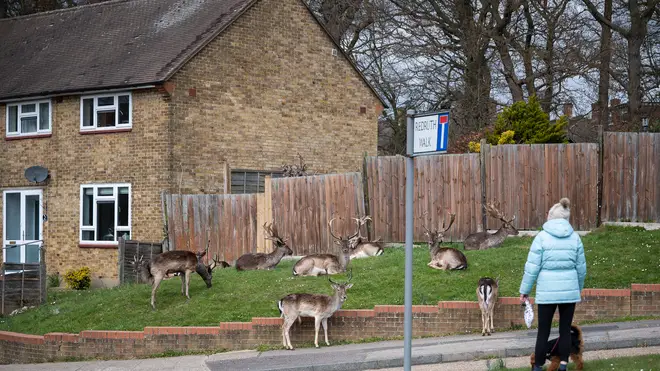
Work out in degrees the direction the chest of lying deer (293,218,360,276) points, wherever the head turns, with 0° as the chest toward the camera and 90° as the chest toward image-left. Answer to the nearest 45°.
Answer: approximately 270°

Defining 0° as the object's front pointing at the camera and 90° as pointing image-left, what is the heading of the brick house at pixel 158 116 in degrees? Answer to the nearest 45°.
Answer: approximately 45°

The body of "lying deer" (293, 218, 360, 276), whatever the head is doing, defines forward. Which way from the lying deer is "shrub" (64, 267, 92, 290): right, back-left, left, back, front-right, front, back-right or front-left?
back-left

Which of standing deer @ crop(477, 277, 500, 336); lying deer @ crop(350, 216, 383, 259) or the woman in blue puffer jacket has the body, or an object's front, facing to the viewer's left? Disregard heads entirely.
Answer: the lying deer

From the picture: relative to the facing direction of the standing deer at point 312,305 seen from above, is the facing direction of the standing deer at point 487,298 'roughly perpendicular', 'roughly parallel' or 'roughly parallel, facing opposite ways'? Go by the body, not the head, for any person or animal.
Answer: roughly perpendicular

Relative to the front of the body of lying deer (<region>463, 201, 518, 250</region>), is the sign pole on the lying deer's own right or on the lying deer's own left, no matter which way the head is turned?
on the lying deer's own right

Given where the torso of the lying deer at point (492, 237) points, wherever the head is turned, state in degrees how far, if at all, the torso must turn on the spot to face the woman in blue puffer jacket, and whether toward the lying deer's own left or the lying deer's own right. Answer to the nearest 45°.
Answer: approximately 90° to the lying deer's own right

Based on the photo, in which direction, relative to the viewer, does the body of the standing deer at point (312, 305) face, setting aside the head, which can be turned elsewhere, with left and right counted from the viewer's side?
facing to the right of the viewer

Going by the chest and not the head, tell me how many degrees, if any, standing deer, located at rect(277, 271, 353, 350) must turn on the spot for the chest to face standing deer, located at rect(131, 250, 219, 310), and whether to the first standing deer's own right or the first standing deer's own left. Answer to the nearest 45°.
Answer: approximately 135° to the first standing deer's own left

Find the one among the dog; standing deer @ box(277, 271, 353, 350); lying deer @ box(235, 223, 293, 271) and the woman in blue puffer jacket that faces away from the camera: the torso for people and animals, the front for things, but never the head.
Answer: the woman in blue puffer jacket

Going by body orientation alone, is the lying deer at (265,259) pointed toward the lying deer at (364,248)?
yes

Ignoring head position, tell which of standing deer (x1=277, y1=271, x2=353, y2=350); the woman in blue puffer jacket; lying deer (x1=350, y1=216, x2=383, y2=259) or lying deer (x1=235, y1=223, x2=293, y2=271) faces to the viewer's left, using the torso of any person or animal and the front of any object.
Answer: lying deer (x1=350, y1=216, x2=383, y2=259)

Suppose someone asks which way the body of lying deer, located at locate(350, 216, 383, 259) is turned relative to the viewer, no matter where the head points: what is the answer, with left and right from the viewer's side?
facing to the left of the viewer

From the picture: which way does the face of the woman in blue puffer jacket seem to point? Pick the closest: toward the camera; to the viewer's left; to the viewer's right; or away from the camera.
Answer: away from the camera

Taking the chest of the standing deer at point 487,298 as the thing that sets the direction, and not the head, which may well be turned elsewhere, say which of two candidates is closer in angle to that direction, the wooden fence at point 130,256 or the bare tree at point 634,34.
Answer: the bare tree

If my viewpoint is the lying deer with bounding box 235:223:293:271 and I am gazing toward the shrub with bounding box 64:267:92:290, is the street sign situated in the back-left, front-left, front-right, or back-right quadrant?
back-left

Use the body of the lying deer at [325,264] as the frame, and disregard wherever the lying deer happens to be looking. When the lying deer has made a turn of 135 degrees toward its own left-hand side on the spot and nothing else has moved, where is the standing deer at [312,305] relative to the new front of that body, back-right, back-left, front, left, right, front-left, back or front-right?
back-left

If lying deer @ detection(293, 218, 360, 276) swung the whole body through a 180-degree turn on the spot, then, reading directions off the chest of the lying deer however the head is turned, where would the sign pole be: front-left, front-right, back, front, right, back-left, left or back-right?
left

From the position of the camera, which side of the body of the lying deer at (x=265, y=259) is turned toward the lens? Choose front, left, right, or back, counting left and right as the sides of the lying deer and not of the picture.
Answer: right
